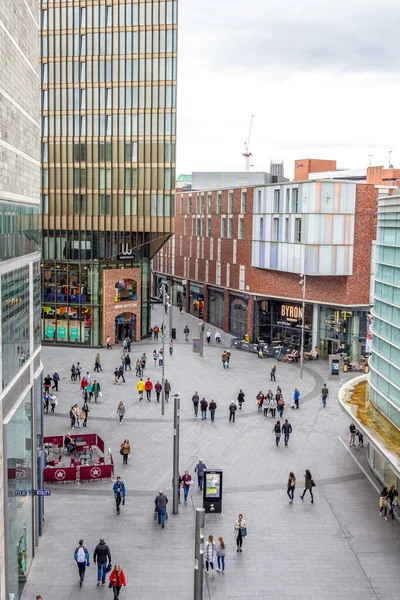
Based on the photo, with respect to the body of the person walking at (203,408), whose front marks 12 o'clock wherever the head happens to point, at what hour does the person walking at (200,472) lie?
the person walking at (200,472) is roughly at 6 o'clock from the person walking at (203,408).

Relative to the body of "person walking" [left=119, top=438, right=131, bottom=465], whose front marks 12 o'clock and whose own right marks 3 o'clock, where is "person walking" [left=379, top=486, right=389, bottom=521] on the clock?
"person walking" [left=379, top=486, right=389, bottom=521] is roughly at 10 o'clock from "person walking" [left=119, top=438, right=131, bottom=465].

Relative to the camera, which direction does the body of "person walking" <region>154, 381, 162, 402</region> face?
away from the camera

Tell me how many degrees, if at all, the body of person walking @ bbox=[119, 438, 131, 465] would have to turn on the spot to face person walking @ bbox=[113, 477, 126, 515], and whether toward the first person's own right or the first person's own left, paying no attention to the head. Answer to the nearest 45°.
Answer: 0° — they already face them

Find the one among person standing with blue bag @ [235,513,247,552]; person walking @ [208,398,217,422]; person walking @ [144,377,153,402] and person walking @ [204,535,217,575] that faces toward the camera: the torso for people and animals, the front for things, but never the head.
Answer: person standing with blue bag @ [235,513,247,552]

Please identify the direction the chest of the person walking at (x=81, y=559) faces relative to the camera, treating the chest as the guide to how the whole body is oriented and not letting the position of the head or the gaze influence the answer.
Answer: away from the camera

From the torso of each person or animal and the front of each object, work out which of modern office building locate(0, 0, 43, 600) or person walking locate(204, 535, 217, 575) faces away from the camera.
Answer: the person walking

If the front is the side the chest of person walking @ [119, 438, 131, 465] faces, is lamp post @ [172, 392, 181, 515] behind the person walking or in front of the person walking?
in front

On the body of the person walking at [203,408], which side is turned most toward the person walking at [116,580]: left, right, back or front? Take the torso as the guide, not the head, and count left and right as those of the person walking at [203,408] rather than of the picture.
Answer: back

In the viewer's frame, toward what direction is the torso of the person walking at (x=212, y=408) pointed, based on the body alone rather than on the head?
away from the camera

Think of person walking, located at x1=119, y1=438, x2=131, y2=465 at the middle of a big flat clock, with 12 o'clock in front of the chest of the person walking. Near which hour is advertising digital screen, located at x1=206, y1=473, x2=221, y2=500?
The advertising digital screen is roughly at 11 o'clock from the person walking.

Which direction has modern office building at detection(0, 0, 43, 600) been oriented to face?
to the viewer's right

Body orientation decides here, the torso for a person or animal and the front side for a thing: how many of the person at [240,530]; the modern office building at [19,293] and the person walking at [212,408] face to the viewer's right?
1

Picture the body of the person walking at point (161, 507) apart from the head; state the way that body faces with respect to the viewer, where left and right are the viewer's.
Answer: facing away from the viewer
